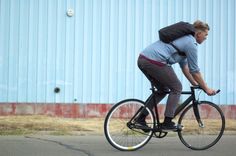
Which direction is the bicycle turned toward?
to the viewer's right

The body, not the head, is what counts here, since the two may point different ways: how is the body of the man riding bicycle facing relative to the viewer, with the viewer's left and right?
facing to the right of the viewer
